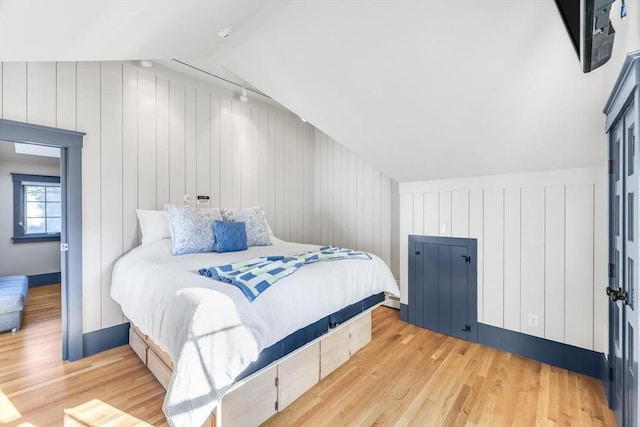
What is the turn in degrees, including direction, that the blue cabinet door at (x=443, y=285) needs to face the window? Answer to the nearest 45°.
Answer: approximately 45° to its right

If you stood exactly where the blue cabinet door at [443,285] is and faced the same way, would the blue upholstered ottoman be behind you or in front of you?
in front

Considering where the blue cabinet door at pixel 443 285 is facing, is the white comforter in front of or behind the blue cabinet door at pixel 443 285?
in front

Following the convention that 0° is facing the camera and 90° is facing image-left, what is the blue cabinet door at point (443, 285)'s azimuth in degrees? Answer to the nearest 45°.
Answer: approximately 45°

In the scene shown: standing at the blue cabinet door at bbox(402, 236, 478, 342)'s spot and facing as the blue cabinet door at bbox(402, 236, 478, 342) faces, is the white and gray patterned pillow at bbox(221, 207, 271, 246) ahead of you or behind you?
ahead
